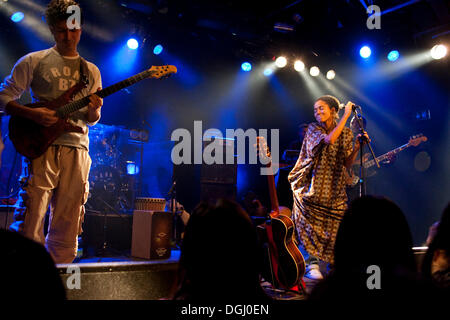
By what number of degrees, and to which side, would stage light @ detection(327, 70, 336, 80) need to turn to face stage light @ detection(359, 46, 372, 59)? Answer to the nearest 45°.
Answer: approximately 45° to its left

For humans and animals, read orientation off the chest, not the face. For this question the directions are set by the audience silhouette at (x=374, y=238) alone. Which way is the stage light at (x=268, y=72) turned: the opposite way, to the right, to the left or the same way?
the opposite way

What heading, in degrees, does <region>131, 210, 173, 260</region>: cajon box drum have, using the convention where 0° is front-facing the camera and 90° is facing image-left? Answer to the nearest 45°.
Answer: approximately 315°

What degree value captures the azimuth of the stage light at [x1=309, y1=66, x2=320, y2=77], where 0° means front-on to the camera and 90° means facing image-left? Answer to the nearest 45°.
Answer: approximately 0°

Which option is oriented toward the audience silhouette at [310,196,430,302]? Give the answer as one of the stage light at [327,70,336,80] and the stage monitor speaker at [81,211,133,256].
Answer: the stage light

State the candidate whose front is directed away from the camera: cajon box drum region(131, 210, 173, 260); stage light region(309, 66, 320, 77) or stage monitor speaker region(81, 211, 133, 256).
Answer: the stage monitor speaker

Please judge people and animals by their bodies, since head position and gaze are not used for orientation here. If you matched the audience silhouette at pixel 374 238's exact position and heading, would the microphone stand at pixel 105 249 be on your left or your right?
on your left

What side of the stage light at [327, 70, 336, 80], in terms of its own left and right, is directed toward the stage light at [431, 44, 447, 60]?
left

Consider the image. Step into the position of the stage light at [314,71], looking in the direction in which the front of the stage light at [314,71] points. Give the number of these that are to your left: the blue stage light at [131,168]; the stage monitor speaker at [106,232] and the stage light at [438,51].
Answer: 1

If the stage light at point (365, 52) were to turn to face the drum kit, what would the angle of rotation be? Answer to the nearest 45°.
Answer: approximately 45° to its right

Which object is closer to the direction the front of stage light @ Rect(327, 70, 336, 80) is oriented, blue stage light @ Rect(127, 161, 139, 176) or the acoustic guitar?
the acoustic guitar
